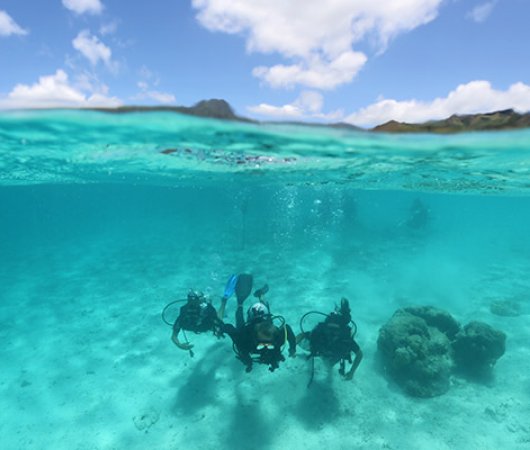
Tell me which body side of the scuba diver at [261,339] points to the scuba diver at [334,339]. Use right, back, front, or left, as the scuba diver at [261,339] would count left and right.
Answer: left

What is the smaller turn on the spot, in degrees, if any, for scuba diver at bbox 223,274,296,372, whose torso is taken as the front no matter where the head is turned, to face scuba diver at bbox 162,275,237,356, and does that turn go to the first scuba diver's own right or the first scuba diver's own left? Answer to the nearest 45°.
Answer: approximately 135° to the first scuba diver's own right

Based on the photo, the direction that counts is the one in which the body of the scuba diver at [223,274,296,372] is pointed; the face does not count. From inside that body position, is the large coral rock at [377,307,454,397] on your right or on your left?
on your left

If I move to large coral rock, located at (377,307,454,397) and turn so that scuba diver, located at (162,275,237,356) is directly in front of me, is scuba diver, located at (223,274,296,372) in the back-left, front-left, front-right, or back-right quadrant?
front-left

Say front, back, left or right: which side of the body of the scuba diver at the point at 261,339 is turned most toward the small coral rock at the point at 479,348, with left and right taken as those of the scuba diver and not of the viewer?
left

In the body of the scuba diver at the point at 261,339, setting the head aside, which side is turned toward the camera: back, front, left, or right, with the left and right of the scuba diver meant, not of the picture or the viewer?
front
